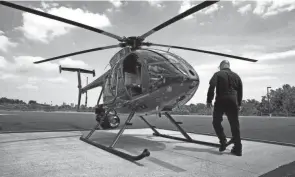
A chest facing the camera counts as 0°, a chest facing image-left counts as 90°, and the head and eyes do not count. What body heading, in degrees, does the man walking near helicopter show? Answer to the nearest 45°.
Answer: approximately 180°

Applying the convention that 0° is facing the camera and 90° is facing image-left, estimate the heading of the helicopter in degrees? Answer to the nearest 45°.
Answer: approximately 315°
